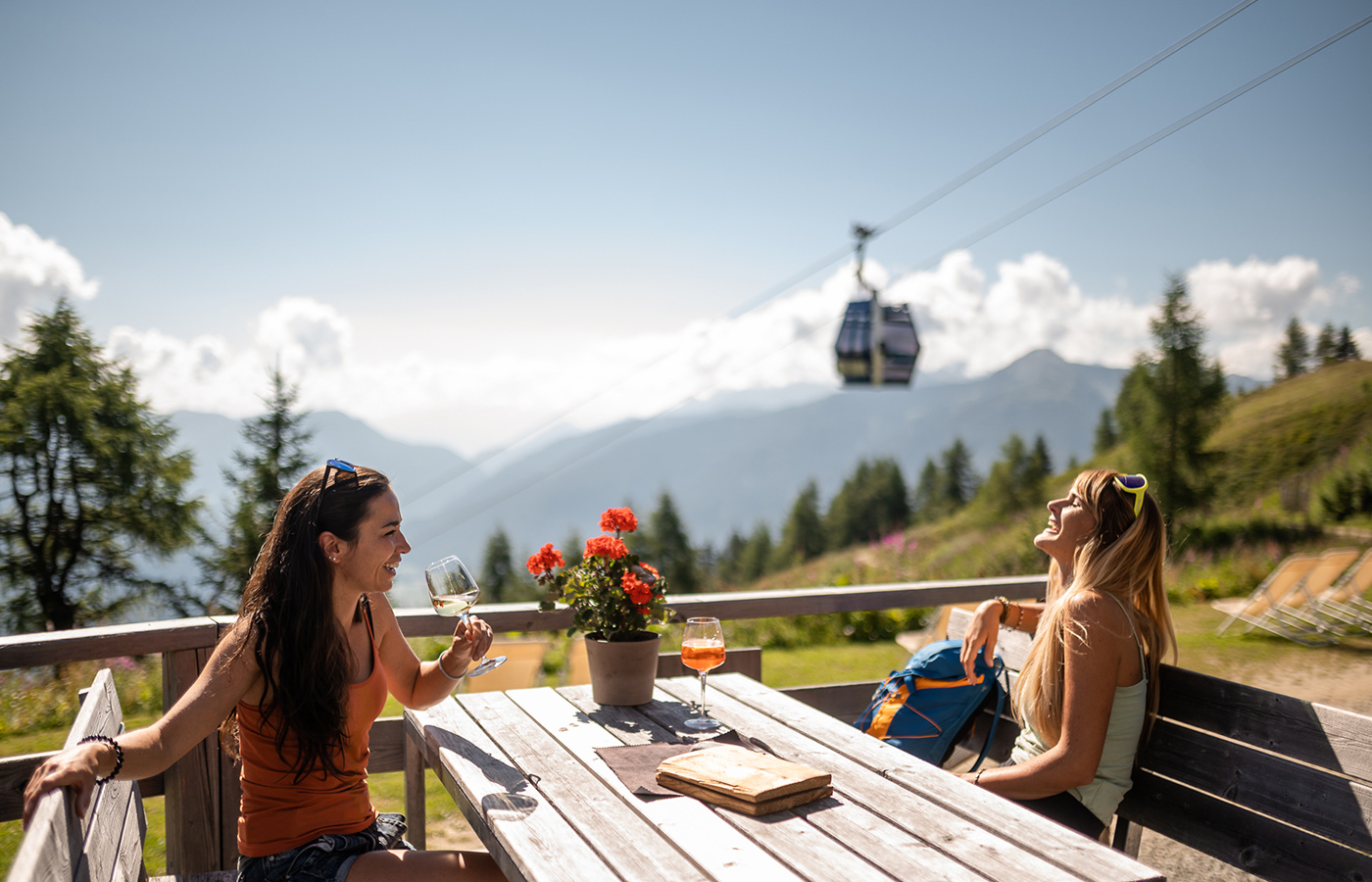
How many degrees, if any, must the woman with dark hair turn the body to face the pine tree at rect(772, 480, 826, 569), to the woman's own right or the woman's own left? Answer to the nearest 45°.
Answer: approximately 45° to the woman's own left

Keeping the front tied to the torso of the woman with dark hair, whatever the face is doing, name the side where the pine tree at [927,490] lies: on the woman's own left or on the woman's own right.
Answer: on the woman's own left

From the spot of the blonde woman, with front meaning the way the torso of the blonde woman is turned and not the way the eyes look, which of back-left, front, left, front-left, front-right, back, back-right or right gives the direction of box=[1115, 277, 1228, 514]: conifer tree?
right

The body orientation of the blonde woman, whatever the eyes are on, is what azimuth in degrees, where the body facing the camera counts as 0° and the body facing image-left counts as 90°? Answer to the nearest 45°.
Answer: approximately 90°

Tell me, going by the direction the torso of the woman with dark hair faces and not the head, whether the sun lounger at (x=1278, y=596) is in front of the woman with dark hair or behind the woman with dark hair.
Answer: in front

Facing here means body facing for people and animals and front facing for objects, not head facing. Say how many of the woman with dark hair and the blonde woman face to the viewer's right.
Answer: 1

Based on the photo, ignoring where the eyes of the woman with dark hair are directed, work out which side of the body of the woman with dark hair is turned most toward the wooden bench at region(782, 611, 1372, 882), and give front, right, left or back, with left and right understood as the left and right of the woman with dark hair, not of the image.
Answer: front

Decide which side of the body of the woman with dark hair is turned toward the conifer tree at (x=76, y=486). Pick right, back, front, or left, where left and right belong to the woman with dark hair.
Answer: left

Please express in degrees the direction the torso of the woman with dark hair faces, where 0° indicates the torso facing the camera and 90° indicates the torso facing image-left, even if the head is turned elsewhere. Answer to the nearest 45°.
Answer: approximately 270°

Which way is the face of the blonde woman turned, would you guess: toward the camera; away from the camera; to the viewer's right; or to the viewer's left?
to the viewer's left

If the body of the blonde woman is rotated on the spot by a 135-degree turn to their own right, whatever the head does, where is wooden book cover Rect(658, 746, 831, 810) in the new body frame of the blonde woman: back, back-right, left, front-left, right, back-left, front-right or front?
back

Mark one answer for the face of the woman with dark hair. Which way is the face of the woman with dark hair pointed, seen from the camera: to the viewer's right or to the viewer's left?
to the viewer's right

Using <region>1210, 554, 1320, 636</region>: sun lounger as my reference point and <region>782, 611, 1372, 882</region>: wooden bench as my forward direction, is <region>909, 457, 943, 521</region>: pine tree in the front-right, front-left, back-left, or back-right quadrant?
back-right

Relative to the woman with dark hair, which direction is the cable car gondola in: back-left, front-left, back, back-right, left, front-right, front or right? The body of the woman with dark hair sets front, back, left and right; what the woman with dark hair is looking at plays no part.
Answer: front-left
